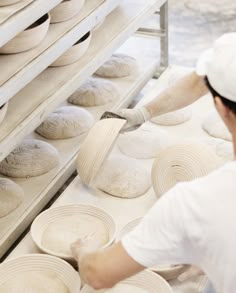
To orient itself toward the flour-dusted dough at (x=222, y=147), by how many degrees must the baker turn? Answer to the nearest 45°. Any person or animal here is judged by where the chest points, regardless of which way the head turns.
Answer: approximately 45° to its right

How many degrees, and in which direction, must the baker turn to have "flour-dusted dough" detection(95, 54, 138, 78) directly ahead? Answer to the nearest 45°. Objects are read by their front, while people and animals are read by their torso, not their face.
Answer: approximately 45° to its right

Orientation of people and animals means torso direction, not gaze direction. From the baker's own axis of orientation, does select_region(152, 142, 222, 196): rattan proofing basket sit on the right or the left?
on its right

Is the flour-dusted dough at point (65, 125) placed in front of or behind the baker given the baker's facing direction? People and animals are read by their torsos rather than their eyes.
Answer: in front

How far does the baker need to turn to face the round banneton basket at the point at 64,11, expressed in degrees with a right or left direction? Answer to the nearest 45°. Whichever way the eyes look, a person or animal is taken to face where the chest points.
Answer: approximately 45° to its right

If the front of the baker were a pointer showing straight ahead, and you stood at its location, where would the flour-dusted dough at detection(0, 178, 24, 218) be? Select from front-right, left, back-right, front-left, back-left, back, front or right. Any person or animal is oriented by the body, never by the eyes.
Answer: front

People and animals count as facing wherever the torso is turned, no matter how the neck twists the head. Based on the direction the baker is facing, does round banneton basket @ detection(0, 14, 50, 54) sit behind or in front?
in front

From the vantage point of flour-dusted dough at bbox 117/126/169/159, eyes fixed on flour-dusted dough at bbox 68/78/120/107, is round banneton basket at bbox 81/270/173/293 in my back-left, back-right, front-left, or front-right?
back-left

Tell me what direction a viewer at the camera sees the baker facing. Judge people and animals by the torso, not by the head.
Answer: facing away from the viewer and to the left of the viewer

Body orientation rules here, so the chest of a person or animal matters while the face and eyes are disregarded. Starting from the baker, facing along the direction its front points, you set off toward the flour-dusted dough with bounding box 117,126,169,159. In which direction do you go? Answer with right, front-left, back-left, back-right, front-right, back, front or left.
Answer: front-right

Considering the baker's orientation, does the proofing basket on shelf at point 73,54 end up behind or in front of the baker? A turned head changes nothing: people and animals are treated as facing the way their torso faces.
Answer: in front
